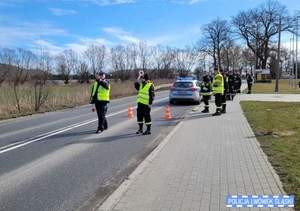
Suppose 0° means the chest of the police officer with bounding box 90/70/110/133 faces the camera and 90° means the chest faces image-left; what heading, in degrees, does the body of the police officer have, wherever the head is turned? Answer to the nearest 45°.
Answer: approximately 45°

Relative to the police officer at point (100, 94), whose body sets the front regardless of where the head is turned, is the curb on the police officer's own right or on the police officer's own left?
on the police officer's own left

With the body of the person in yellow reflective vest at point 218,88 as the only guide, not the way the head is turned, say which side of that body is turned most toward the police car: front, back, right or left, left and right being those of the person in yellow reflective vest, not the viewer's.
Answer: right

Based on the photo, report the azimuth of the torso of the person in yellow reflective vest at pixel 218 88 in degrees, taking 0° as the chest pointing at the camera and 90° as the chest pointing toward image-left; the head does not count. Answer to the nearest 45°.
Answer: approximately 90°

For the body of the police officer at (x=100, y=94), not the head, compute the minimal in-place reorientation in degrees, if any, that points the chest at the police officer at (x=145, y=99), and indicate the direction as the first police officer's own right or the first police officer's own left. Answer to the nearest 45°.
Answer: approximately 135° to the first police officer's own left
